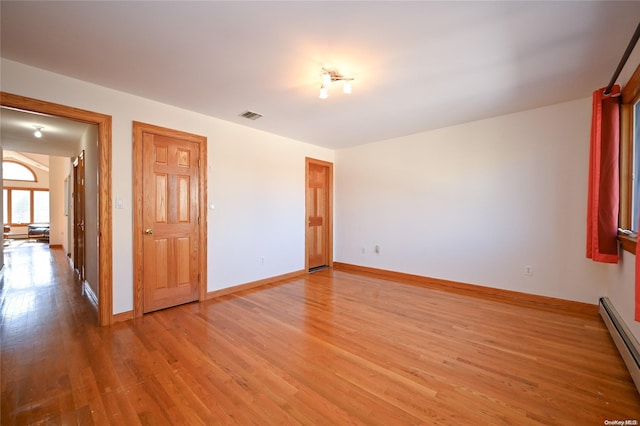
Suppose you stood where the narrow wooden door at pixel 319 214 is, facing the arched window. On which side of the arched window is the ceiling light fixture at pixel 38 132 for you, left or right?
left

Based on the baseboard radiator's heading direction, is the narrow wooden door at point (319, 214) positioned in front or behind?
in front

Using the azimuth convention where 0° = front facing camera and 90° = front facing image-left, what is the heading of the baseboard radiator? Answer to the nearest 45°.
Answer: approximately 90°
